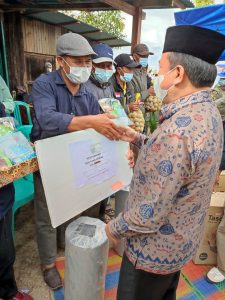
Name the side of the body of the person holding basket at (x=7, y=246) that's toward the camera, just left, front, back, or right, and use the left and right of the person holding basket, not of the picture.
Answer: right

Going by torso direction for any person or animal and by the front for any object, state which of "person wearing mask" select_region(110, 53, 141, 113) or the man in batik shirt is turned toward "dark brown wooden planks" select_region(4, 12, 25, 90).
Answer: the man in batik shirt

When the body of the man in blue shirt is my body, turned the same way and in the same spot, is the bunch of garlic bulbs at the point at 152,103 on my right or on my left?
on my left

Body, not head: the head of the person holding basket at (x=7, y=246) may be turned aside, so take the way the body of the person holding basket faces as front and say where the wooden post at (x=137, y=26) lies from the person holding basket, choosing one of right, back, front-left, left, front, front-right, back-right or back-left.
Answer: front-left

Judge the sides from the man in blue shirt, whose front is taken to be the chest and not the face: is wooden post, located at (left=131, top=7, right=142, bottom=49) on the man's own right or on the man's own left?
on the man's own left

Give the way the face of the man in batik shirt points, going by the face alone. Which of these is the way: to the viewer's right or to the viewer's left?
to the viewer's left

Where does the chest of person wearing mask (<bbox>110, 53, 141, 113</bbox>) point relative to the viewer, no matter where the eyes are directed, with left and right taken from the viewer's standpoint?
facing the viewer and to the right of the viewer

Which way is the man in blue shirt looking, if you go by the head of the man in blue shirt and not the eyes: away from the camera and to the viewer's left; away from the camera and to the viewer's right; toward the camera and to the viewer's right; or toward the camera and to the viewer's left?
toward the camera and to the viewer's right

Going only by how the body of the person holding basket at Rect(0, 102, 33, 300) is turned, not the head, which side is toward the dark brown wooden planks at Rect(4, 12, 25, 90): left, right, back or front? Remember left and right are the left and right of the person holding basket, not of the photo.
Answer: left

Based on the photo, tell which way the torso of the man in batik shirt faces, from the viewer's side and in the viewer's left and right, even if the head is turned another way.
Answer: facing away from the viewer and to the left of the viewer

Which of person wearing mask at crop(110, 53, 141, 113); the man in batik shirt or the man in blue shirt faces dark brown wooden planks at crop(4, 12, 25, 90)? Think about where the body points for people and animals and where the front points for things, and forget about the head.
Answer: the man in batik shirt

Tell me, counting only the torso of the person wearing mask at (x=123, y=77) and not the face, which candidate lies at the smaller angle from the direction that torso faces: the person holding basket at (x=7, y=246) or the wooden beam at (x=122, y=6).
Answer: the person holding basket

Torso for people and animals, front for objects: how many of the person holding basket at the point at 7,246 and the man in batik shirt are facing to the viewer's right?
1

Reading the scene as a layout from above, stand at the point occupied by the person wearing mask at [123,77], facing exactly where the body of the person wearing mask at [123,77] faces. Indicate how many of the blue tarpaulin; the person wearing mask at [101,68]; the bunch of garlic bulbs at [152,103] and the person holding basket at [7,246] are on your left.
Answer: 2
